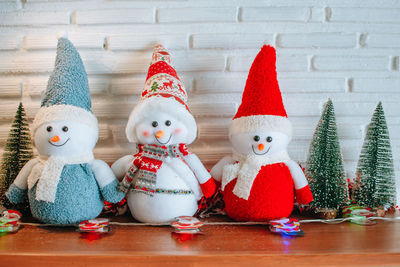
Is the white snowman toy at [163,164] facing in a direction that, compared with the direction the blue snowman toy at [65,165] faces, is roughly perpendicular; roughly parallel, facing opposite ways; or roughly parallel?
roughly parallel

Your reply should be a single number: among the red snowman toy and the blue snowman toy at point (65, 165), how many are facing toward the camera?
2

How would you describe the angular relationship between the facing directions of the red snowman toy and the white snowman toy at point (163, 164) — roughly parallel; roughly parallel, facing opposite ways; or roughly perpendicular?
roughly parallel

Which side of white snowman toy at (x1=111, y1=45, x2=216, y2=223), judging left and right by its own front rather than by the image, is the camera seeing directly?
front

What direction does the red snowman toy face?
toward the camera
